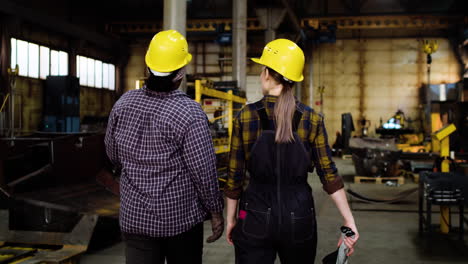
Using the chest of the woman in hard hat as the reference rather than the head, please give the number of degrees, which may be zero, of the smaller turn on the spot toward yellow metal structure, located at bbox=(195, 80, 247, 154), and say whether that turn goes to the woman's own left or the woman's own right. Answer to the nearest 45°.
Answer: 0° — they already face it

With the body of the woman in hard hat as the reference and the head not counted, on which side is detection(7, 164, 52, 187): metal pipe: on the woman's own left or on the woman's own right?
on the woman's own left

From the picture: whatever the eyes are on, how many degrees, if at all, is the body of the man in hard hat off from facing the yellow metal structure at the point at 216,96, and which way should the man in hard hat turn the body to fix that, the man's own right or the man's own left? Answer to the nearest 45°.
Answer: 0° — they already face it

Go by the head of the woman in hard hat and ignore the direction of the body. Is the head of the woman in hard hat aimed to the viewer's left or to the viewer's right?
to the viewer's left

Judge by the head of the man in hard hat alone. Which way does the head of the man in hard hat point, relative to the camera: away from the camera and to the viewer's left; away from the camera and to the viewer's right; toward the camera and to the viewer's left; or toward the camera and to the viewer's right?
away from the camera and to the viewer's right

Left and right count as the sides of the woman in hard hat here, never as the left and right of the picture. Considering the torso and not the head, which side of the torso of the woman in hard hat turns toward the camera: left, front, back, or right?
back

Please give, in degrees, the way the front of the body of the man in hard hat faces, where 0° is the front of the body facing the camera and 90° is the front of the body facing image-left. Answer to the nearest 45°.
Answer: approximately 180°

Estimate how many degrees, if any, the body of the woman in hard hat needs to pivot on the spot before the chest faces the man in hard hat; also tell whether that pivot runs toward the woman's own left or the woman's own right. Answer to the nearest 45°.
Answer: approximately 90° to the woman's own left

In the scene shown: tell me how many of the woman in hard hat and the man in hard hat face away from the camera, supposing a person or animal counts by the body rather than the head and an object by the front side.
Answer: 2

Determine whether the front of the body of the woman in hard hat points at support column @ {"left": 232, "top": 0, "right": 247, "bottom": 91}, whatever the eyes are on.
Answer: yes

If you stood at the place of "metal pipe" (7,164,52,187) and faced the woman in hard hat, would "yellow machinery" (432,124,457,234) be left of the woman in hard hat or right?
left
